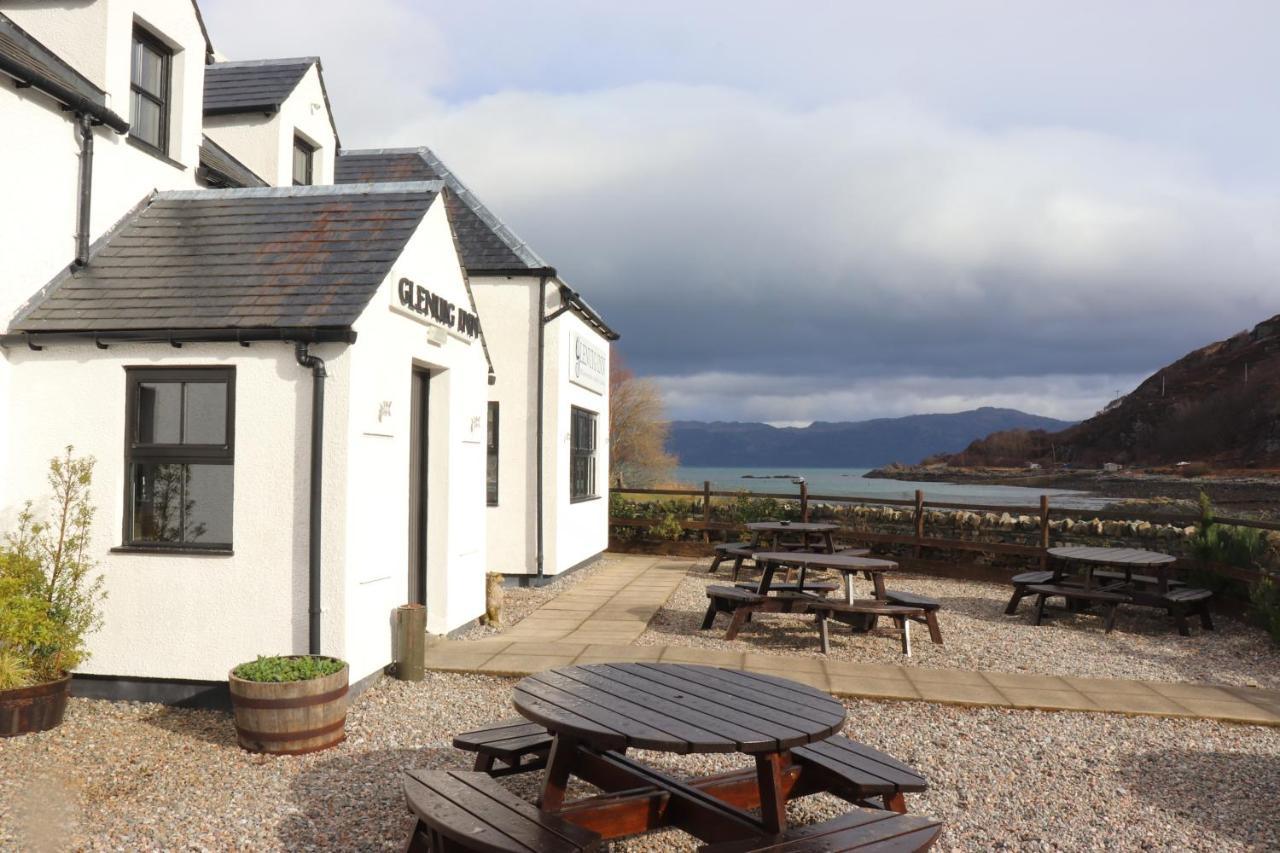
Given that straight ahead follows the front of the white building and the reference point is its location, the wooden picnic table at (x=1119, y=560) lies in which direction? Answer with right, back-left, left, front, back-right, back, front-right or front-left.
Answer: front-left

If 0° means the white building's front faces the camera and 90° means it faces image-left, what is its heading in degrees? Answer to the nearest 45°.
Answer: approximately 315°

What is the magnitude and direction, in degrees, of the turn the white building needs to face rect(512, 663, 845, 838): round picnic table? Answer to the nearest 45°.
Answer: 0° — it already faces it

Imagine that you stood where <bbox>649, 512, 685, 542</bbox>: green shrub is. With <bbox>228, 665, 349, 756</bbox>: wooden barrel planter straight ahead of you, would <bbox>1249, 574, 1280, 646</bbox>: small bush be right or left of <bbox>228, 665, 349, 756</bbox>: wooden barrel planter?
left

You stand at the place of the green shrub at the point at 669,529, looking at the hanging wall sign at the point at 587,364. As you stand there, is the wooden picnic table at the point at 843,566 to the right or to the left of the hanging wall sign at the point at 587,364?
left
